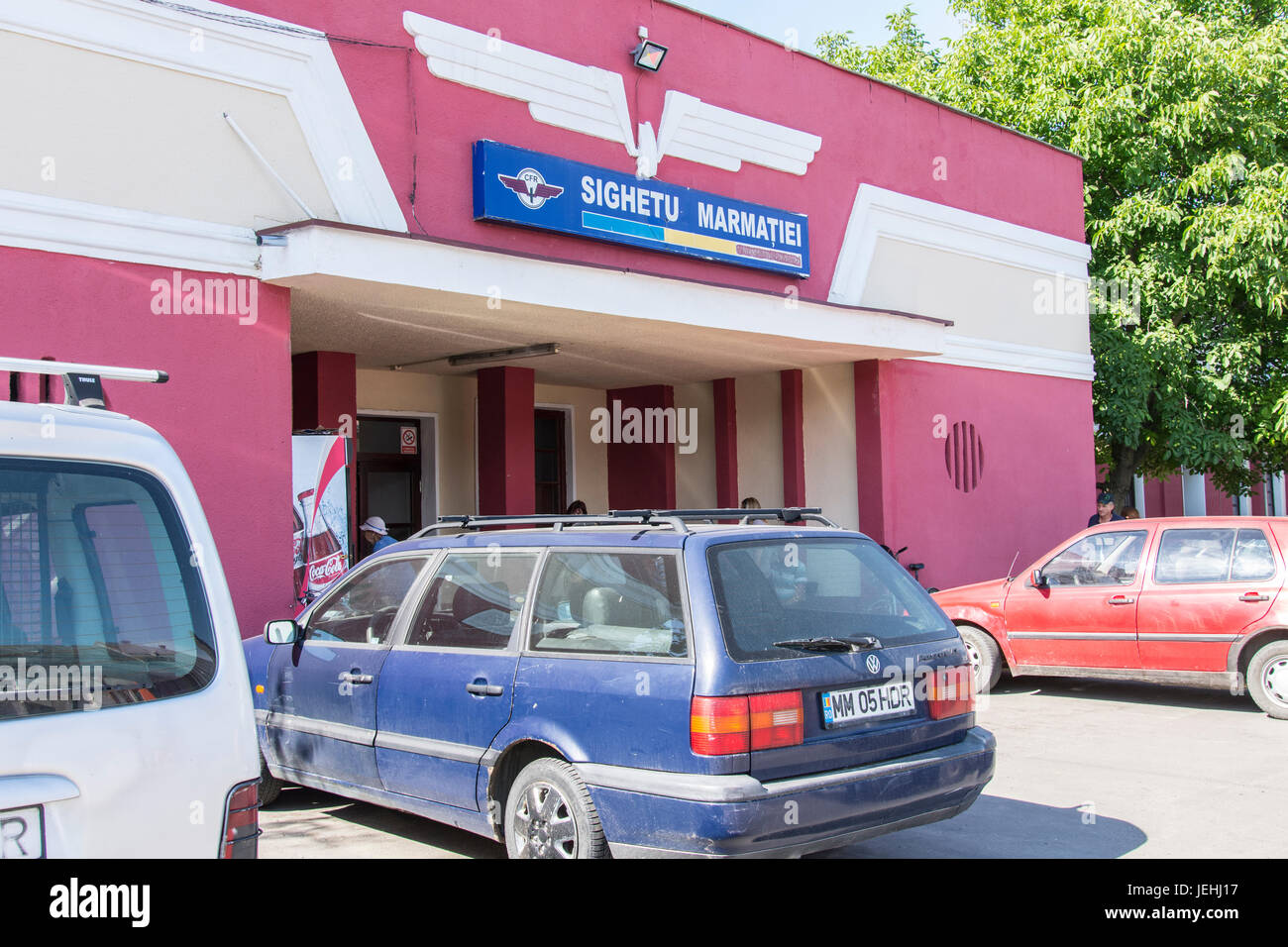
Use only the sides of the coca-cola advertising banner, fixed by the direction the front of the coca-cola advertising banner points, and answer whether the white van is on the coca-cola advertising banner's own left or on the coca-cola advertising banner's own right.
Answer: on the coca-cola advertising banner's own right

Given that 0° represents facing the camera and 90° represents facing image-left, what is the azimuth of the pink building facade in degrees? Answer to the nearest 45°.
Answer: approximately 315°

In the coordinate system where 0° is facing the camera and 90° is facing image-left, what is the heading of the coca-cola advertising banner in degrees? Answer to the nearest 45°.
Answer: approximately 315°

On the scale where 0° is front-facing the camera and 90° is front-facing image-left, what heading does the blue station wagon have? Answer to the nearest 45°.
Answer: approximately 135°

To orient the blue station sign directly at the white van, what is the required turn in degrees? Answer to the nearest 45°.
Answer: approximately 45° to its right

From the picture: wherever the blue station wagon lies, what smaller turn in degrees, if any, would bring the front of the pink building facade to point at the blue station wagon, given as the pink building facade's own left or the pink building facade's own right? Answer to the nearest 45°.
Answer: approximately 45° to the pink building facade's own right
